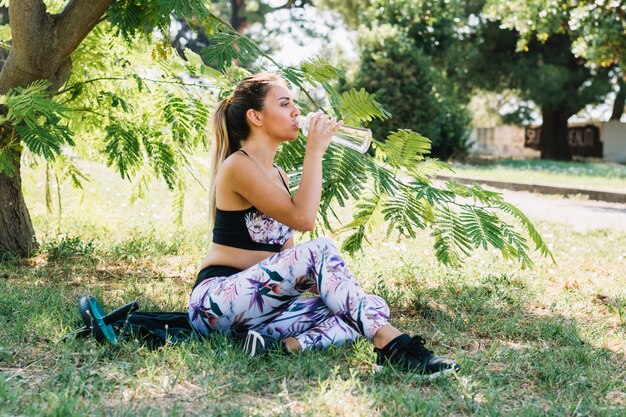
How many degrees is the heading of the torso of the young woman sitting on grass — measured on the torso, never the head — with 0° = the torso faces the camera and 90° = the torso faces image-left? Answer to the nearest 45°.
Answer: approximately 270°

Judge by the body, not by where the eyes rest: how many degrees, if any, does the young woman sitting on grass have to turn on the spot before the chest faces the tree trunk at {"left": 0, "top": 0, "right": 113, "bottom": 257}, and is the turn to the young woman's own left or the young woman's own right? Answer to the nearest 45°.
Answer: approximately 135° to the young woman's own left

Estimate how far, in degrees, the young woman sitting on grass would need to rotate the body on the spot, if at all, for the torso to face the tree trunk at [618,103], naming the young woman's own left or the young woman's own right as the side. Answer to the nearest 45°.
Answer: approximately 45° to the young woman's own left

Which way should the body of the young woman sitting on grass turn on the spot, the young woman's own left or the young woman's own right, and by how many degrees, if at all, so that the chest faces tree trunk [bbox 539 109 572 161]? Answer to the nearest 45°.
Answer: approximately 90° to the young woman's own left

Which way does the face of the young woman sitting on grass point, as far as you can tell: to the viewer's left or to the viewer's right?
to the viewer's right

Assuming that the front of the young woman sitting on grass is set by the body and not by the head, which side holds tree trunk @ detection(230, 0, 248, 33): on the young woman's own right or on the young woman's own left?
on the young woman's own left

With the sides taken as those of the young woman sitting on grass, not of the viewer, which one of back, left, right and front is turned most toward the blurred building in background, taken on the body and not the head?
left
